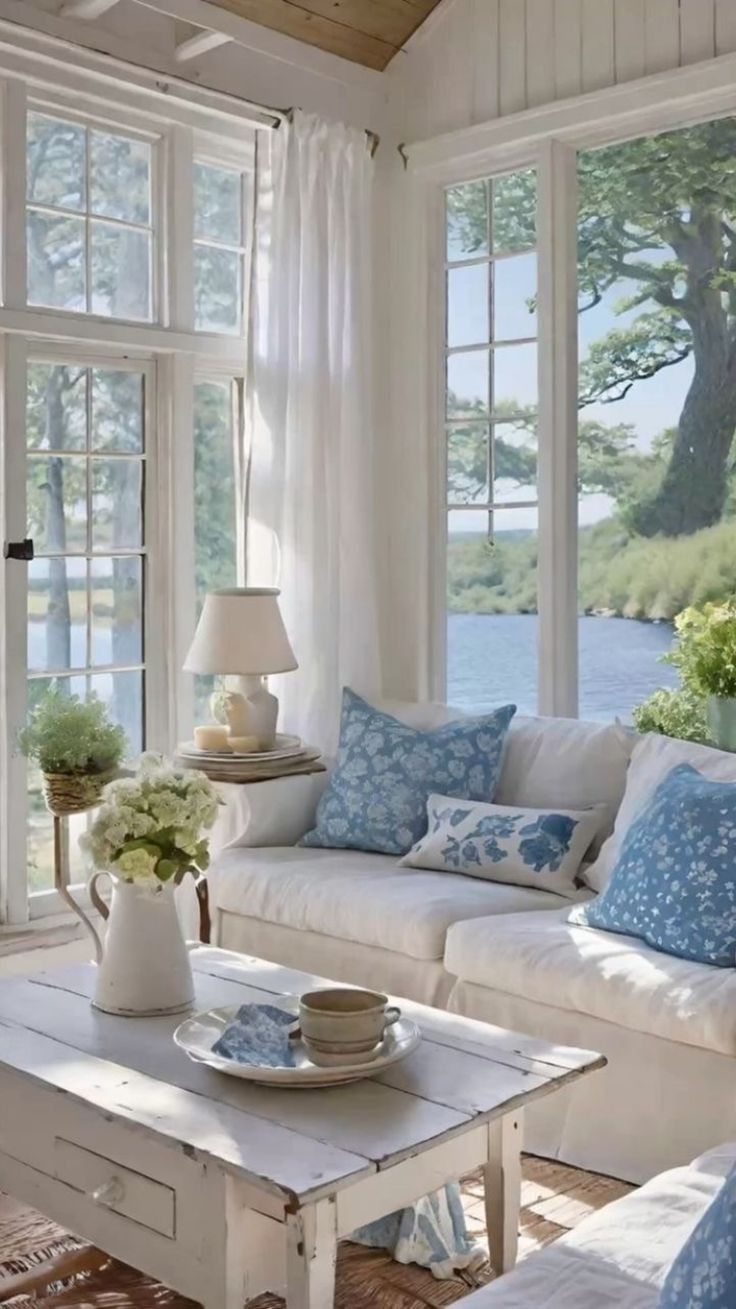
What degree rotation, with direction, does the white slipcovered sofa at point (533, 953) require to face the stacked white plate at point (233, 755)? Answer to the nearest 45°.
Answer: approximately 90° to its right

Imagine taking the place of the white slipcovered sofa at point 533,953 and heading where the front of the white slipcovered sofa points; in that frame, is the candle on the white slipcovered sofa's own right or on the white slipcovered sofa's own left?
on the white slipcovered sofa's own right

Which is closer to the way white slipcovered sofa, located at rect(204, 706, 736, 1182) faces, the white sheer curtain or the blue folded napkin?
the blue folded napkin

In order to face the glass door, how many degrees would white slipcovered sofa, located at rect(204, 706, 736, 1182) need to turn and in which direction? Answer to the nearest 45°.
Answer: approximately 90° to its right

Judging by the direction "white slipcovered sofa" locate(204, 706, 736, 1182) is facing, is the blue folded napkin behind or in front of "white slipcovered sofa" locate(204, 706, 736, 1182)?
in front

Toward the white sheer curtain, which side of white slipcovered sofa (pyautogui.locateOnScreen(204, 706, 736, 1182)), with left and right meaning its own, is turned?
right

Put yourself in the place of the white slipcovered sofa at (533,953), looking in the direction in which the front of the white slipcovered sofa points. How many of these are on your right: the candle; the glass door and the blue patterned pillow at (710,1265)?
2

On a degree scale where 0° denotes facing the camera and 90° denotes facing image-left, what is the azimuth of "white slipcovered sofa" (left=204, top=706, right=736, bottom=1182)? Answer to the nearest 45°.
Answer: approximately 45°

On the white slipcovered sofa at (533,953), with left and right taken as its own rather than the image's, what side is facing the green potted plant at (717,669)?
back
